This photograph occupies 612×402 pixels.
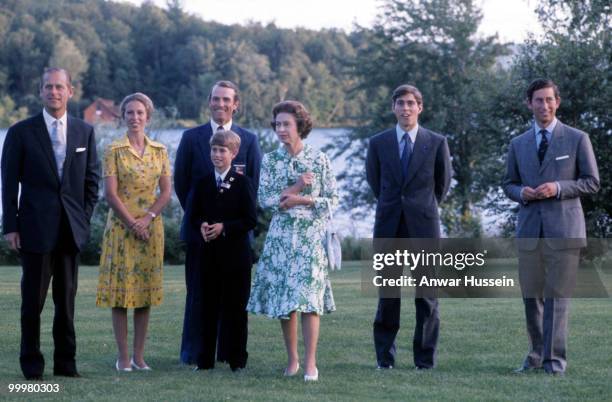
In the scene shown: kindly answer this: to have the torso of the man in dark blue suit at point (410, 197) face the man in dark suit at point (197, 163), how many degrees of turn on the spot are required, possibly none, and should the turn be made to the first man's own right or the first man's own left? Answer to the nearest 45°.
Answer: approximately 90° to the first man's own right

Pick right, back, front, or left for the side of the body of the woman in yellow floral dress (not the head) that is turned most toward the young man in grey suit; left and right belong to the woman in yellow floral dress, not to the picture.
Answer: left

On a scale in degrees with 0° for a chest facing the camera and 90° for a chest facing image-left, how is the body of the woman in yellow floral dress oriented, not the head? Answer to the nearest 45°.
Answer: approximately 0°

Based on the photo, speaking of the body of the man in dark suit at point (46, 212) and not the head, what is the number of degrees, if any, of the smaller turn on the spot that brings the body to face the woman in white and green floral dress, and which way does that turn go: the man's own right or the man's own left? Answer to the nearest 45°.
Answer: approximately 90° to the man's own left

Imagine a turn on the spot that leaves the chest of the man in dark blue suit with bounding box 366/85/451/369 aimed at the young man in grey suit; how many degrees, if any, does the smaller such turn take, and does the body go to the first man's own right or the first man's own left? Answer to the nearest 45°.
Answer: approximately 90° to the first man's own left

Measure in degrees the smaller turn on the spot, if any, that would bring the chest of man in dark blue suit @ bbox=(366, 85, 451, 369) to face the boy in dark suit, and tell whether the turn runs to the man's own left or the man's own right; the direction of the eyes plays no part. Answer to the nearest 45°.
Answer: approximately 90° to the man's own right

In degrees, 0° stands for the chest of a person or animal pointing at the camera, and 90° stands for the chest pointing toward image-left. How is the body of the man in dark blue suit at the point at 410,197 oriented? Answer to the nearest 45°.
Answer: approximately 0°

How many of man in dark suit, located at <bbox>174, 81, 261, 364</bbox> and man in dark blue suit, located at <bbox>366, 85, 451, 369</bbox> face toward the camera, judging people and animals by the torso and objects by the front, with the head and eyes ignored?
2
